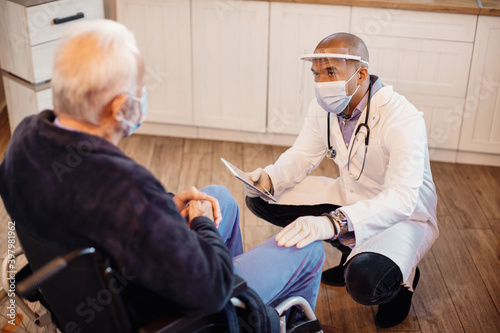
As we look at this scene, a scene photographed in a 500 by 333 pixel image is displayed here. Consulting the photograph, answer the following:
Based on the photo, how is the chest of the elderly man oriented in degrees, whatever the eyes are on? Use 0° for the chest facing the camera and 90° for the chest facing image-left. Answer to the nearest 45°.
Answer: approximately 225°

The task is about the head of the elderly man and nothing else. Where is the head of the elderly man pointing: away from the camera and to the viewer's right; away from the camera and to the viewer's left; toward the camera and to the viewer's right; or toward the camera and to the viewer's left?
away from the camera and to the viewer's right

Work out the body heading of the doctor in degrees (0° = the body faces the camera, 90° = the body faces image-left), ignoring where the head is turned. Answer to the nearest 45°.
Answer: approximately 45°

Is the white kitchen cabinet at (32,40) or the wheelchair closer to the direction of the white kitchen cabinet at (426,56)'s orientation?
the wheelchair

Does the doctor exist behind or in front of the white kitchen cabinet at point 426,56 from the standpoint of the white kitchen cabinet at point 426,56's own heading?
in front

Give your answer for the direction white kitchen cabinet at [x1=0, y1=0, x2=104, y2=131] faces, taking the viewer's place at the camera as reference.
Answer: facing the viewer and to the right of the viewer

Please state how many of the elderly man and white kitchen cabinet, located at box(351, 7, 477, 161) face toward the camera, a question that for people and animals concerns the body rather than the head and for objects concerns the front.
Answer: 1

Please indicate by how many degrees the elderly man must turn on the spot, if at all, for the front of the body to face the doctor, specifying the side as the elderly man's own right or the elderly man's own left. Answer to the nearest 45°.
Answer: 0° — they already face them

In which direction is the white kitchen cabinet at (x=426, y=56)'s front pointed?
toward the camera

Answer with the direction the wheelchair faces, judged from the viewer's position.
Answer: facing away from the viewer and to the right of the viewer

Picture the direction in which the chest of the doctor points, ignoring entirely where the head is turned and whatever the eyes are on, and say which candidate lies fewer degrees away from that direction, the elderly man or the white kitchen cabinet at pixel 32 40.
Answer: the elderly man

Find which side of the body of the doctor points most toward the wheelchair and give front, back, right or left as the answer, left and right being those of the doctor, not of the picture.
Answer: front

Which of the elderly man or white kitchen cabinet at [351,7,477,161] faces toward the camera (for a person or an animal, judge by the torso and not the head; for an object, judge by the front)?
the white kitchen cabinet

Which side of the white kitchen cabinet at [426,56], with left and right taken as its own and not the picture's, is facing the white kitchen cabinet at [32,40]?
right

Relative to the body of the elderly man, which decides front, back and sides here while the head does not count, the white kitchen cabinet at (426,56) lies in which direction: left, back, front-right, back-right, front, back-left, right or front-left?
front

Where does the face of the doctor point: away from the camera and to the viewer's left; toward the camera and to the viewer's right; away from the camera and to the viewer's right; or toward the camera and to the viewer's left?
toward the camera and to the viewer's left

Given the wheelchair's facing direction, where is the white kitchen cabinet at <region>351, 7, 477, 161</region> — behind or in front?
in front

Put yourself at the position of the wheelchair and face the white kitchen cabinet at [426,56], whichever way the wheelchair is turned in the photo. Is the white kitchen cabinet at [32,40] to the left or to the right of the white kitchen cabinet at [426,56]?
left

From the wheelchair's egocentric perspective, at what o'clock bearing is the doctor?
The doctor is roughly at 12 o'clock from the wheelchair.
